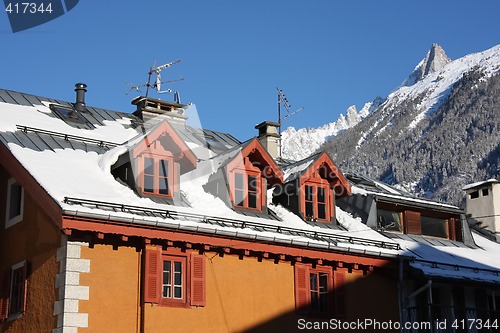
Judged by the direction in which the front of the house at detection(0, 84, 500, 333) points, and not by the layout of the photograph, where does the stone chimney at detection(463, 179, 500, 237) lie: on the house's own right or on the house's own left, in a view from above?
on the house's own left

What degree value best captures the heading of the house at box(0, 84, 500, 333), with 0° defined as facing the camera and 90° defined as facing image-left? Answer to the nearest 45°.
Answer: approximately 315°
